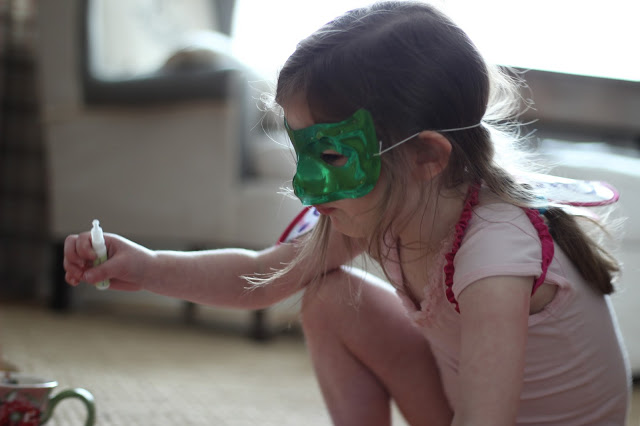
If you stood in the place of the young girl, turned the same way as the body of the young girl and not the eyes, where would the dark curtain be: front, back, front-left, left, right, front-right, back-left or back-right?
front-right

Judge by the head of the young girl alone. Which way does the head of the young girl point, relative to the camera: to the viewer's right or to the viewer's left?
to the viewer's left

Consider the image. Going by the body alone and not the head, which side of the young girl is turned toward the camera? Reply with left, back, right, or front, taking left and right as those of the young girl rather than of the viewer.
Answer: left
